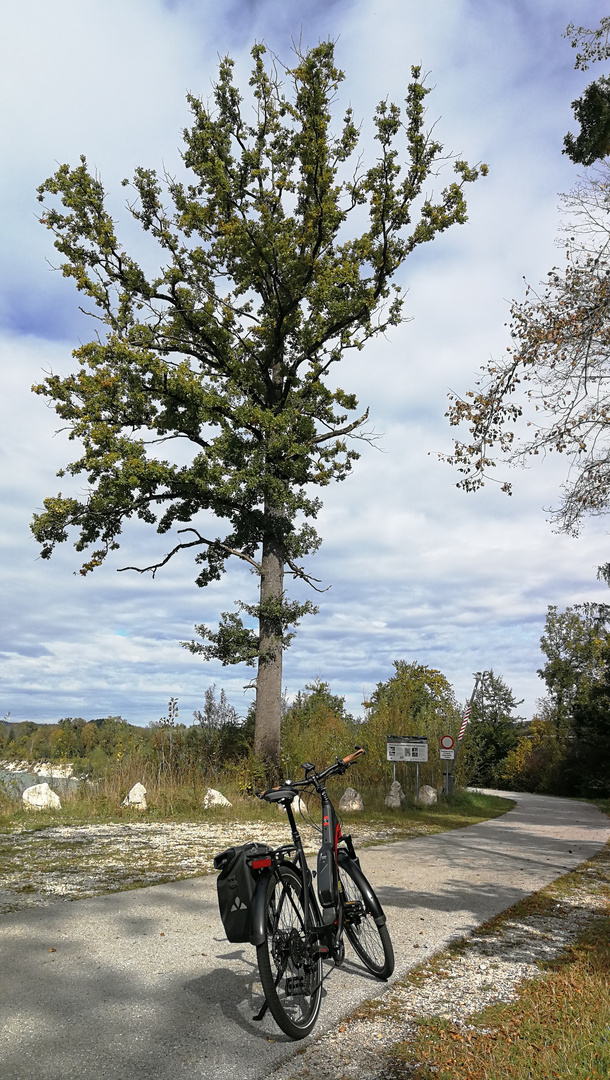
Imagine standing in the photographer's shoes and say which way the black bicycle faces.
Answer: facing away from the viewer and to the right of the viewer

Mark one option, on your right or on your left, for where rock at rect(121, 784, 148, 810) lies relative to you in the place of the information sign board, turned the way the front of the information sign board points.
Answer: on your right

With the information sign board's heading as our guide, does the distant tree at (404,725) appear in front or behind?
behind

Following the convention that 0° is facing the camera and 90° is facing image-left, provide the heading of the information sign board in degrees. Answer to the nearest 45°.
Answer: approximately 0°

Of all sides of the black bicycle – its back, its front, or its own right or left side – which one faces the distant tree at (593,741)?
front

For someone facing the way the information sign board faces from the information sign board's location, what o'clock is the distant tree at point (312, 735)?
The distant tree is roughly at 4 o'clock from the information sign board.

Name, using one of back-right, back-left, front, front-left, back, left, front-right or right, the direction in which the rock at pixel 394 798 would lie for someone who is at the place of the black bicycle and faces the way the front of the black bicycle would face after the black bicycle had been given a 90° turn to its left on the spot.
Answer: front-right

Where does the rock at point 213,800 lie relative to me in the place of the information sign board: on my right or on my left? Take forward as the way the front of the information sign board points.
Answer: on my right

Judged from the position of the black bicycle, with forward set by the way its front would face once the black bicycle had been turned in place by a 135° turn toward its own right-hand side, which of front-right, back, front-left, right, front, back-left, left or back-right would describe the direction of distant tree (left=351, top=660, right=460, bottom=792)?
back

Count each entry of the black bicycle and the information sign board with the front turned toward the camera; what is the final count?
1

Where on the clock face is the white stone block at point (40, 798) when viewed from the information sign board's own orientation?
The white stone block is roughly at 2 o'clock from the information sign board.

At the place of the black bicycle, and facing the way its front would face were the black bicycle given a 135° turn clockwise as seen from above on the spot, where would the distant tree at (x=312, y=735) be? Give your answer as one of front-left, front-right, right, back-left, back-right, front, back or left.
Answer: back

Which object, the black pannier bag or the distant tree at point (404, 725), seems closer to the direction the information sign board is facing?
the black pannier bag

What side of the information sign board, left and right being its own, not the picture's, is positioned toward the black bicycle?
front

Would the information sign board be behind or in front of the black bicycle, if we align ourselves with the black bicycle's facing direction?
in front
